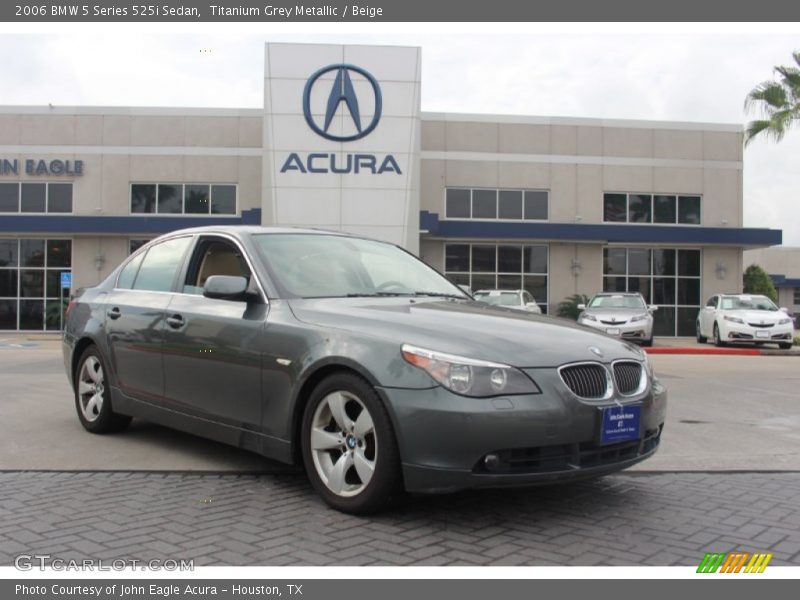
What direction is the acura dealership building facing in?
toward the camera

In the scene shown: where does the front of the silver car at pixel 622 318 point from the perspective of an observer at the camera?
facing the viewer

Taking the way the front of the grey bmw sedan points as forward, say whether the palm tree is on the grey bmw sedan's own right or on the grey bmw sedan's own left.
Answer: on the grey bmw sedan's own left

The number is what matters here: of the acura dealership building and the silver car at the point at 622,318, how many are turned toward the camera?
2

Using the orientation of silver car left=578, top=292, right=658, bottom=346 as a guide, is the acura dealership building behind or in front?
behind

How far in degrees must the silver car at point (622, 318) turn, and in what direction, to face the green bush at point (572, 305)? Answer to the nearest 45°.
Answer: approximately 180°

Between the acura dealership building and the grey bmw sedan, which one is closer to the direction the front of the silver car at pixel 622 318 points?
the grey bmw sedan

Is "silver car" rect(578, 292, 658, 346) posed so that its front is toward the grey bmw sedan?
yes

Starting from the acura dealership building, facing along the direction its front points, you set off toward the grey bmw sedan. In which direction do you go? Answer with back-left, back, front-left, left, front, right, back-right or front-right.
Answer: front

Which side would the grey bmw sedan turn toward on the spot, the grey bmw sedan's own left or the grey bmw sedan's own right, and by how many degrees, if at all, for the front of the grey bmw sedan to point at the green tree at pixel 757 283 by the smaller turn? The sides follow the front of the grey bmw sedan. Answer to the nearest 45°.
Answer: approximately 90° to the grey bmw sedan's own left
